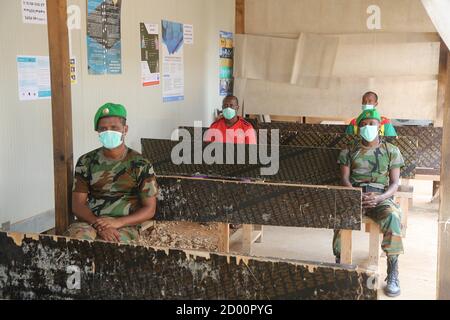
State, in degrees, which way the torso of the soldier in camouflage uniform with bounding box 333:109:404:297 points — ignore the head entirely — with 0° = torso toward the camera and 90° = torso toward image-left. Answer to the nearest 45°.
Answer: approximately 0°

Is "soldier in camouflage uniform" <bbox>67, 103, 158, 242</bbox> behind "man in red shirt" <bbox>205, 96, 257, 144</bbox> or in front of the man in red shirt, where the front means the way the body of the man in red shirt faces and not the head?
in front

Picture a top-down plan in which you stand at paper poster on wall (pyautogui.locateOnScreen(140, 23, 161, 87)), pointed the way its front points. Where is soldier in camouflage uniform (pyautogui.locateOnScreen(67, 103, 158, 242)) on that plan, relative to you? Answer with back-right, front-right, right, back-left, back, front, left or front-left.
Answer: front-right

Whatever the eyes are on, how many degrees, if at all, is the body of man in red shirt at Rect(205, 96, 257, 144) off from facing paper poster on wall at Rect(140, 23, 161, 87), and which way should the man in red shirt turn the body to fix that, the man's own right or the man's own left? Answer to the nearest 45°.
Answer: approximately 90° to the man's own right

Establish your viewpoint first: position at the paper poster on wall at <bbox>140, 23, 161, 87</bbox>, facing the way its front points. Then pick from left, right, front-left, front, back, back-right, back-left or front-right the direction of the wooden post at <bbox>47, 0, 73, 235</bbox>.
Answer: front-right

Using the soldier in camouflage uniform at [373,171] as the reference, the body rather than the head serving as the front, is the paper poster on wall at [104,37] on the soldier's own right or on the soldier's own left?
on the soldier's own right

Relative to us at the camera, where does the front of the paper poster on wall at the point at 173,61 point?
facing the viewer and to the right of the viewer

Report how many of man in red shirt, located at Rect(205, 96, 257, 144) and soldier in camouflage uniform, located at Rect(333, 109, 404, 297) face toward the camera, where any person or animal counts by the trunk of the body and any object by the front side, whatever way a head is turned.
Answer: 2

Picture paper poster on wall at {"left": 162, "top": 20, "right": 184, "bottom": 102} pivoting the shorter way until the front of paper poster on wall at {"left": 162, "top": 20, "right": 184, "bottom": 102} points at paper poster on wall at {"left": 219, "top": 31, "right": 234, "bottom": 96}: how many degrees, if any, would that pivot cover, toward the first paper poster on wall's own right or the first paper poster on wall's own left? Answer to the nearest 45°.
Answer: approximately 90° to the first paper poster on wall's own left
